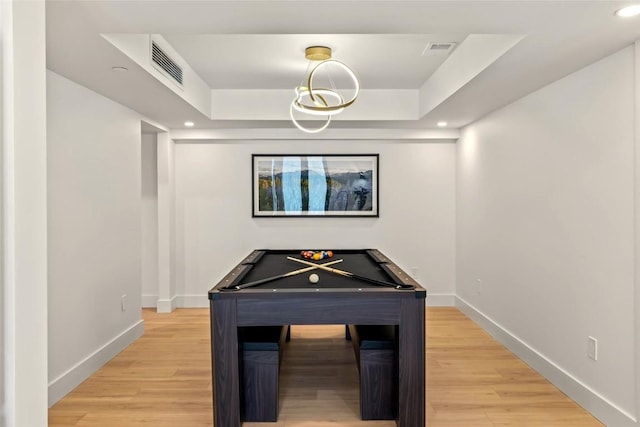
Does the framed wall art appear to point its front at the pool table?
yes

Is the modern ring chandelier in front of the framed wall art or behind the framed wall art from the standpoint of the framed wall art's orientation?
in front

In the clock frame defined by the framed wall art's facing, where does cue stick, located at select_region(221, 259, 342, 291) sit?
The cue stick is roughly at 12 o'clock from the framed wall art.

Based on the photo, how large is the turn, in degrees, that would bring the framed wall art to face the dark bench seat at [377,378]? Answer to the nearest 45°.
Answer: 0° — it already faces it

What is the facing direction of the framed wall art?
toward the camera

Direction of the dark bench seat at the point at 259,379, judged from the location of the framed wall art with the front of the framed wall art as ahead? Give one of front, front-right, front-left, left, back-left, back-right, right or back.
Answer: front

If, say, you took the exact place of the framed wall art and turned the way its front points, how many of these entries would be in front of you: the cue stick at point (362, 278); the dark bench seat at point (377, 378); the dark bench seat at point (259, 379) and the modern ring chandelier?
4

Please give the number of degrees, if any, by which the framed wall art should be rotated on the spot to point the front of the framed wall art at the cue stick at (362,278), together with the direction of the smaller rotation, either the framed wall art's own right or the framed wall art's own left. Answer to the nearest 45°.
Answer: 0° — it already faces it
